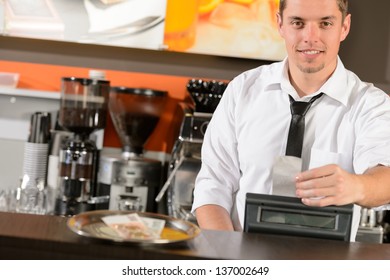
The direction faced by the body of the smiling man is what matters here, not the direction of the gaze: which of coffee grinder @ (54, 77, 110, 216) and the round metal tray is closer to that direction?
the round metal tray

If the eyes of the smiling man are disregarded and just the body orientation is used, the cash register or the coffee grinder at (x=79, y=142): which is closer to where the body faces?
the cash register

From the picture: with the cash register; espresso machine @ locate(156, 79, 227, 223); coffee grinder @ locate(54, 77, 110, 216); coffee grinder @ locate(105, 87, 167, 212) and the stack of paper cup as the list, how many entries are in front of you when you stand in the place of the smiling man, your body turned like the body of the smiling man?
1

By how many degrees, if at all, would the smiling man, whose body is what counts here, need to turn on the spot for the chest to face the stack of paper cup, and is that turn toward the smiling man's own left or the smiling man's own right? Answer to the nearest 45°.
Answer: approximately 135° to the smiling man's own right

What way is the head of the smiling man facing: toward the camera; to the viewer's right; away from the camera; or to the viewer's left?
toward the camera

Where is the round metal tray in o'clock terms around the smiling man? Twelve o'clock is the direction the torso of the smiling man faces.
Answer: The round metal tray is roughly at 1 o'clock from the smiling man.

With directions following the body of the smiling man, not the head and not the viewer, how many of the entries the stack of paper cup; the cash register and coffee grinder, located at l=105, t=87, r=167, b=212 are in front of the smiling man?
1

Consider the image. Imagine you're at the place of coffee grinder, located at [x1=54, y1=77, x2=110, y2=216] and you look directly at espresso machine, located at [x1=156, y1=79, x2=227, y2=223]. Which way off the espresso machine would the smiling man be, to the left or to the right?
right

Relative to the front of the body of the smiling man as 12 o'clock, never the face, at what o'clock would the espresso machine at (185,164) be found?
The espresso machine is roughly at 5 o'clock from the smiling man.

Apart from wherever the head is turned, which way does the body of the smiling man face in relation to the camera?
toward the camera

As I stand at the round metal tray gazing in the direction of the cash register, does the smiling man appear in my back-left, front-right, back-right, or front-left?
front-left

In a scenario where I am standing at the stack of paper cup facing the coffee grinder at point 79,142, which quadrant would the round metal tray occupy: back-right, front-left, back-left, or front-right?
front-right

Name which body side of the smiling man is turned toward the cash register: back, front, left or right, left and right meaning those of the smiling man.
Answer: front

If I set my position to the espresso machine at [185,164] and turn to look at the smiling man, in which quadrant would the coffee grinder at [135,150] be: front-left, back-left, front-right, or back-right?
back-right

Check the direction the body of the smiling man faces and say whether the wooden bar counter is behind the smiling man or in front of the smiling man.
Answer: in front

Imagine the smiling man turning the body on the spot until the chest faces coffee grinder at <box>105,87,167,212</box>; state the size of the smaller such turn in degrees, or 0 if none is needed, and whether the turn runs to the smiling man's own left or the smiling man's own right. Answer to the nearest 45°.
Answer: approximately 135° to the smiling man's own right
